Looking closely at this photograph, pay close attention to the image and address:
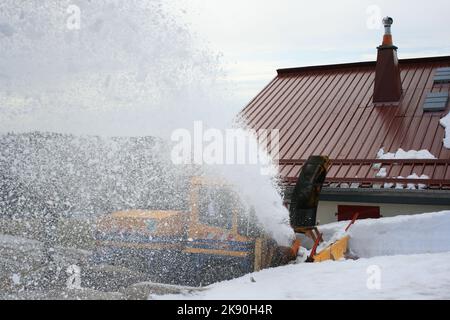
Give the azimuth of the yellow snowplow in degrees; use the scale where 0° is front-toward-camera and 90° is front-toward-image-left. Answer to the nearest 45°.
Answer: approximately 270°

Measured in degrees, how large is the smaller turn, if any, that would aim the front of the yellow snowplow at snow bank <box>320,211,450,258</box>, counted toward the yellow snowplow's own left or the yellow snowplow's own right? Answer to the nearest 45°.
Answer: approximately 45° to the yellow snowplow's own left
